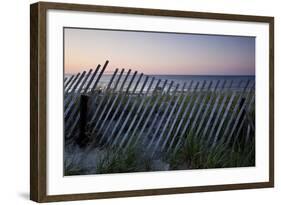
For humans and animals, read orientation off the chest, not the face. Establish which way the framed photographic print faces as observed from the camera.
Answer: facing the viewer and to the right of the viewer
